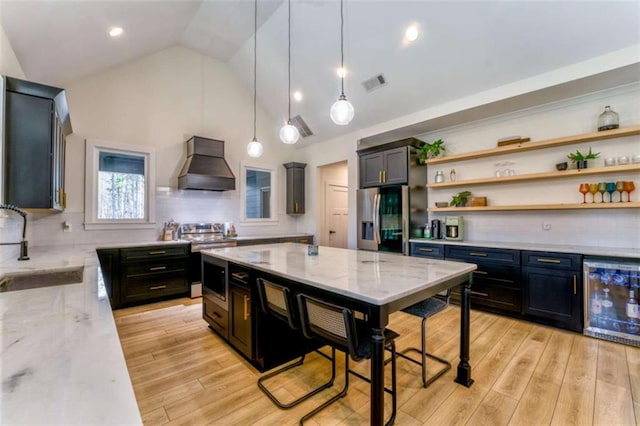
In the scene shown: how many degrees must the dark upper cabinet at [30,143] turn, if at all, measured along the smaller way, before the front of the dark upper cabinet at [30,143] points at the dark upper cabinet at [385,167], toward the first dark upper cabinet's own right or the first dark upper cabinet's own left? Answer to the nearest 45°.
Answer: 0° — it already faces it

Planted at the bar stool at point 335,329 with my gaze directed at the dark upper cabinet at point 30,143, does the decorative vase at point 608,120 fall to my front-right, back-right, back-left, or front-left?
back-right

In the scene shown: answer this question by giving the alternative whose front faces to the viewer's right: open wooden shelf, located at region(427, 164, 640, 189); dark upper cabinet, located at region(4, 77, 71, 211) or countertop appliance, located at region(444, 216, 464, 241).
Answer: the dark upper cabinet

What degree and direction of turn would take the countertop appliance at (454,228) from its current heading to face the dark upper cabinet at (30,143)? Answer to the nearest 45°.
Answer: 0° — it already faces it

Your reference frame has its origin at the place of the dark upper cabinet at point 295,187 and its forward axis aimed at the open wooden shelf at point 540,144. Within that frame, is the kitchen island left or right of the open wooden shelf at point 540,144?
right

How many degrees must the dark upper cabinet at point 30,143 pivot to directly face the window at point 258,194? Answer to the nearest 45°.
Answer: approximately 45° to its left

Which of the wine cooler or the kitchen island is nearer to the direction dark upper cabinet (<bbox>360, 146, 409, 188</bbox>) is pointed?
the kitchen island

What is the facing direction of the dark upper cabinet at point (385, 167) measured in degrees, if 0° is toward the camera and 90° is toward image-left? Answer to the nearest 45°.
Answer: approximately 45°

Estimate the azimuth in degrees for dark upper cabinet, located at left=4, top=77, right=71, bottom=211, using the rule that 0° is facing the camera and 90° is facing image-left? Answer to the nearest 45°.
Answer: approximately 270°
